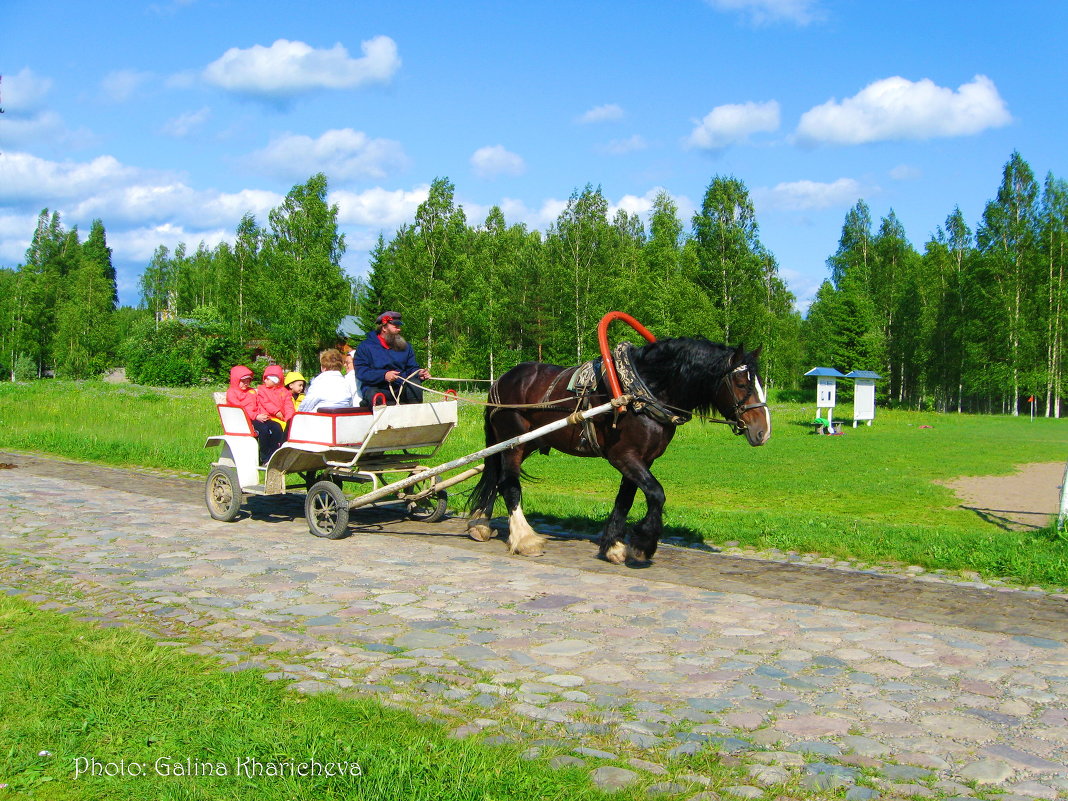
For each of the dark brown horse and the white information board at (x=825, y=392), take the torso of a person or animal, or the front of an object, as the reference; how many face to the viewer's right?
1

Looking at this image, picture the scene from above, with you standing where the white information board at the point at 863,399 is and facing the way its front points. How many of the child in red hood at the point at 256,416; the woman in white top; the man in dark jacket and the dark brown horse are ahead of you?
4

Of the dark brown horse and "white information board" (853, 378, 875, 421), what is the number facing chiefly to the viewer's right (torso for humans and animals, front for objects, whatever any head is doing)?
1

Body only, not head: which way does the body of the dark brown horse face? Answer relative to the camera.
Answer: to the viewer's right

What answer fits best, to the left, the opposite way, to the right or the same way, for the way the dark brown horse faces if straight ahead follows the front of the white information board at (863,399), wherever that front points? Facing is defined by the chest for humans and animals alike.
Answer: to the left

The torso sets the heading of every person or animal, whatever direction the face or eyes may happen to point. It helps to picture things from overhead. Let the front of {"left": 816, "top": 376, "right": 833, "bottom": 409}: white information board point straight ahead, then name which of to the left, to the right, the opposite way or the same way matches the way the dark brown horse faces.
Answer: to the left

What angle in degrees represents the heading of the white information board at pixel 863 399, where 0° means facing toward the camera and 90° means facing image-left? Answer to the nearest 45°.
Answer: approximately 0°

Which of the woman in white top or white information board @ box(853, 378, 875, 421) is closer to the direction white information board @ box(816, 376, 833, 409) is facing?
the woman in white top

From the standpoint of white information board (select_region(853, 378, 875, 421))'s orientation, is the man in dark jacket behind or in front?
in front

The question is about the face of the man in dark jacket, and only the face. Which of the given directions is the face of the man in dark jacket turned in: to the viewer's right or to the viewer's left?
to the viewer's right
